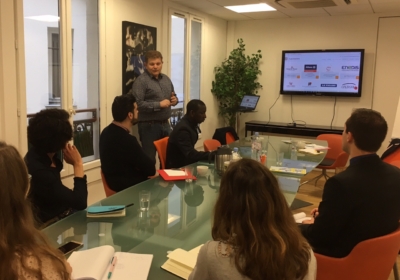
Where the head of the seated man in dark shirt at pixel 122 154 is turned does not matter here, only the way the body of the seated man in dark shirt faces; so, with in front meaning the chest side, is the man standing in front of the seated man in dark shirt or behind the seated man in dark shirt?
in front

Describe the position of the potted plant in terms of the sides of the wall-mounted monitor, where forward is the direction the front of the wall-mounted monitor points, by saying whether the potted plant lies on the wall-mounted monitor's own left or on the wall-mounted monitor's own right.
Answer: on the wall-mounted monitor's own right

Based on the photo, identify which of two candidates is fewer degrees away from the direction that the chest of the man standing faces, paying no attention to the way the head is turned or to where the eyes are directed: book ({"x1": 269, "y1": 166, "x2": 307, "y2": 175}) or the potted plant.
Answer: the book

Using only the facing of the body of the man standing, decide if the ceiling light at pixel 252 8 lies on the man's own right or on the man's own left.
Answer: on the man's own left

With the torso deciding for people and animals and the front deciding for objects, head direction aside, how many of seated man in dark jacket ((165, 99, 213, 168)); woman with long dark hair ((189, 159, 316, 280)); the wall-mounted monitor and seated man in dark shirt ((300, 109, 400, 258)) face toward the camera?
1

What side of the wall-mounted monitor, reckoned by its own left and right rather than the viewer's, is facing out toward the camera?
front

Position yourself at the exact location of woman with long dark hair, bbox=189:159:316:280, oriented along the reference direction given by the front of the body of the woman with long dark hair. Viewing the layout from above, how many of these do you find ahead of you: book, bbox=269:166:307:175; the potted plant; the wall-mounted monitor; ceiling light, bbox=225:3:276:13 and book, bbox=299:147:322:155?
5

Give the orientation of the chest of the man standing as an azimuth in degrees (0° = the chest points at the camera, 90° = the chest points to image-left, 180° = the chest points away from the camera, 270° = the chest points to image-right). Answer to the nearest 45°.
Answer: approximately 315°

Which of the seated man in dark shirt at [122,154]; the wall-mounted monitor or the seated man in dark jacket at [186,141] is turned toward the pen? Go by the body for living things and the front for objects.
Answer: the wall-mounted monitor

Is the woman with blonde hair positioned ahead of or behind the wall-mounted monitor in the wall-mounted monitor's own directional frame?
ahead

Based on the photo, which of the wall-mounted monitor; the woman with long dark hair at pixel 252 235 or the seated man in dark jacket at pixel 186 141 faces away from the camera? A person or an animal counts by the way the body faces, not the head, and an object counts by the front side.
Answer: the woman with long dark hair

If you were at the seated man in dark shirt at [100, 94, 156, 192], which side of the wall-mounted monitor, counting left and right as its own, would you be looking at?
front

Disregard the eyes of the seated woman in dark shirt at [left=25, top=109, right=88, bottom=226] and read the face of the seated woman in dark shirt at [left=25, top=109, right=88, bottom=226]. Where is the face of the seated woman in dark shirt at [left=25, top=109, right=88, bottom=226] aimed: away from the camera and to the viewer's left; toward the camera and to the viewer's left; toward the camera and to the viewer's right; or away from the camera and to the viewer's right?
away from the camera and to the viewer's right

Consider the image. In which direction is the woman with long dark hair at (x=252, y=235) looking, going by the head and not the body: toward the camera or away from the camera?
away from the camera

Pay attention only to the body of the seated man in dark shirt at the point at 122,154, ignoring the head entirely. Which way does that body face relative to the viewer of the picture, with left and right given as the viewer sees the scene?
facing away from the viewer and to the right of the viewer

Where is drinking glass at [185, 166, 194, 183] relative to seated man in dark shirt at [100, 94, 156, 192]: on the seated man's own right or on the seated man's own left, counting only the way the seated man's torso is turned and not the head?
on the seated man's own right

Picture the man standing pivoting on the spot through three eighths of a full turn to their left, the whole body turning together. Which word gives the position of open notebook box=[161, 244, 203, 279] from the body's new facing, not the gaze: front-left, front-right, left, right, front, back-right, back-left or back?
back

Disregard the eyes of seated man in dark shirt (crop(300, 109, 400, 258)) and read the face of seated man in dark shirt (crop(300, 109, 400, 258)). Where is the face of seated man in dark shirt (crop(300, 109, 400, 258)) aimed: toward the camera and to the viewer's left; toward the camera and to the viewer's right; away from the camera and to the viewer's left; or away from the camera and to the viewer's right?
away from the camera and to the viewer's left

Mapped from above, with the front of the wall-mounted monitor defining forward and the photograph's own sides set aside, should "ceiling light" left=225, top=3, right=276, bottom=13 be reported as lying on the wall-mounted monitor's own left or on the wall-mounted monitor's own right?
on the wall-mounted monitor's own right
